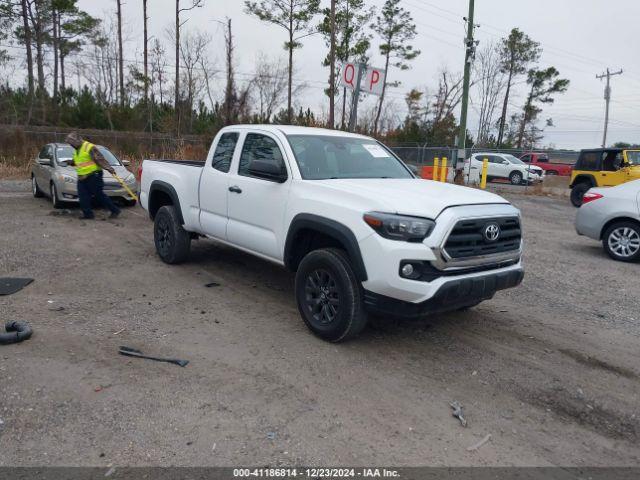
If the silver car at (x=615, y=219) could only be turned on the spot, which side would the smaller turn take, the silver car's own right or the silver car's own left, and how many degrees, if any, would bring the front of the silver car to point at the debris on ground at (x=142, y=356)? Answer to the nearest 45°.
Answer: approximately 135° to the silver car's own right

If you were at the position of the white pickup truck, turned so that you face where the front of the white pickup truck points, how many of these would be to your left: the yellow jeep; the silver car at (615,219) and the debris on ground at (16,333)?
2

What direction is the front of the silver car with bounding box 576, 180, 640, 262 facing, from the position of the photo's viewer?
facing to the right of the viewer

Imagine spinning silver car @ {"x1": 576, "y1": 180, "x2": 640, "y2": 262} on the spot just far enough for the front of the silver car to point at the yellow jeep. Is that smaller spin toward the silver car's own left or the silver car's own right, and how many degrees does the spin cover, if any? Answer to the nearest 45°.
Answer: approximately 90° to the silver car's own left

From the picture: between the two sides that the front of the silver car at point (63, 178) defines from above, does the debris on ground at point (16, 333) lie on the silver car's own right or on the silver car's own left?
on the silver car's own right
